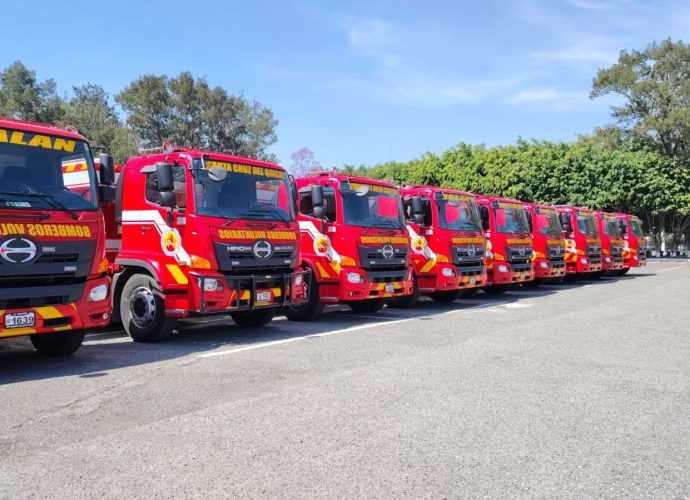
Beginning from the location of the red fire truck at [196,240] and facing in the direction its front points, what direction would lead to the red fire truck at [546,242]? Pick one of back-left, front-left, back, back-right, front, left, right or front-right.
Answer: left

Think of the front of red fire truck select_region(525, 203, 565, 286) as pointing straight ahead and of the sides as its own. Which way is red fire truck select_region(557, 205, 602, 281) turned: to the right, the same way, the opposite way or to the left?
the same way

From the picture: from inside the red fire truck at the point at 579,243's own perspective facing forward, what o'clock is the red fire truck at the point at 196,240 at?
the red fire truck at the point at 196,240 is roughly at 2 o'clock from the red fire truck at the point at 579,243.

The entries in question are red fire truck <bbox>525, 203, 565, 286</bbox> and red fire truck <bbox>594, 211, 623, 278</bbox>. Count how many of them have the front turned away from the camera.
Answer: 0

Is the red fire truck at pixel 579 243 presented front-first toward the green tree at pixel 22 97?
no

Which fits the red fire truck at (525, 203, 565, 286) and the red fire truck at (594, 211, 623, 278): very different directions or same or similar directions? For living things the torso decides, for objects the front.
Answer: same or similar directions

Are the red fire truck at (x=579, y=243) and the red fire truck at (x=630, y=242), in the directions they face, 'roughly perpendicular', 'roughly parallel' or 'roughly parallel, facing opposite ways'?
roughly parallel

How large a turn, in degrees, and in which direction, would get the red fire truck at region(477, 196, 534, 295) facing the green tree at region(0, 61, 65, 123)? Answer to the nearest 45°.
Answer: approximately 180°

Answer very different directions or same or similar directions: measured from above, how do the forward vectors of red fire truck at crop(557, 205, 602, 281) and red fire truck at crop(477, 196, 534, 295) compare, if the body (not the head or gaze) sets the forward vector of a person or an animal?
same or similar directions

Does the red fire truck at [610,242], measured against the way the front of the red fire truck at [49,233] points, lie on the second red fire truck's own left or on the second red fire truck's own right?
on the second red fire truck's own left

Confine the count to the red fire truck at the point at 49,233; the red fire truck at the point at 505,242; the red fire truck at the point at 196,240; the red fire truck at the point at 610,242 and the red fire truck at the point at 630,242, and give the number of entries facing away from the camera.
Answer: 0

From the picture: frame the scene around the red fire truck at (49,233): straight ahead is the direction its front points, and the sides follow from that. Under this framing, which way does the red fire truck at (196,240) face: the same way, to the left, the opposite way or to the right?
the same way

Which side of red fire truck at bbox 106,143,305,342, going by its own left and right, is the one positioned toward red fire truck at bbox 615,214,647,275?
left

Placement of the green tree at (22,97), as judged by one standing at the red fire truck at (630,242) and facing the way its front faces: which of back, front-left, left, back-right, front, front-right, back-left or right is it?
back-right

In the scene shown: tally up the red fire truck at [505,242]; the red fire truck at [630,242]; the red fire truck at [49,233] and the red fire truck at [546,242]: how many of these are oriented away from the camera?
0

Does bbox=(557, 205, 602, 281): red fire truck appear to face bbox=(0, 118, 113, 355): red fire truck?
no

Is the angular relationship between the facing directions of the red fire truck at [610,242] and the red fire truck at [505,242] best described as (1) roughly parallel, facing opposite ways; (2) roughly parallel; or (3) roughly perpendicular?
roughly parallel

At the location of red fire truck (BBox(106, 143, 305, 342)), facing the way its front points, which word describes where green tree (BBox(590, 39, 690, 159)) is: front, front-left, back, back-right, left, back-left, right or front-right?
left

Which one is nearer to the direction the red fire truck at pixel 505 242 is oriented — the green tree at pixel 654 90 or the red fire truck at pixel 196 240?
the red fire truck

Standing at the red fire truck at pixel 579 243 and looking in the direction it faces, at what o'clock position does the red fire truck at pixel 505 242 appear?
the red fire truck at pixel 505 242 is roughly at 2 o'clock from the red fire truck at pixel 579 243.
